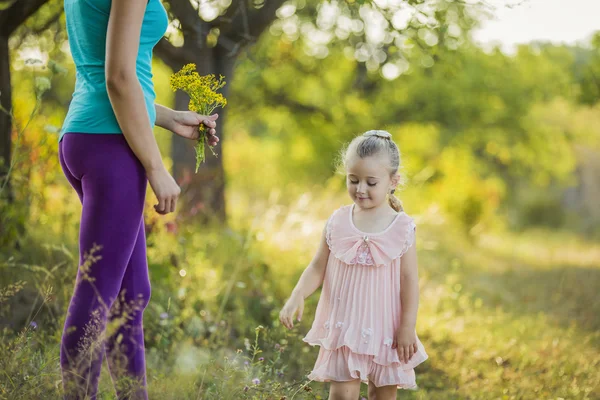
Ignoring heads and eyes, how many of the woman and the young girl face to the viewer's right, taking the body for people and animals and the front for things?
1

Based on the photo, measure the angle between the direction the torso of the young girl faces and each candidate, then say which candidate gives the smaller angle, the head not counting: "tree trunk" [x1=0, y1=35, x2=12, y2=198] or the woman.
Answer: the woman

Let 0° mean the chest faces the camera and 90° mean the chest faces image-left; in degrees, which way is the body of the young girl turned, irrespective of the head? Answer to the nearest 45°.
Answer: approximately 0°

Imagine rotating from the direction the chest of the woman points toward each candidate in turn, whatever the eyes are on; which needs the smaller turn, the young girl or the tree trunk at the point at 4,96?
the young girl

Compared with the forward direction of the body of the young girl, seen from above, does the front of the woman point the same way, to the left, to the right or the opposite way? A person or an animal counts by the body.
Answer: to the left

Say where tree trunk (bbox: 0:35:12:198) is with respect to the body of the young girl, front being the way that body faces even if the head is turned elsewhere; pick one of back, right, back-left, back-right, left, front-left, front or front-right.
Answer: back-right

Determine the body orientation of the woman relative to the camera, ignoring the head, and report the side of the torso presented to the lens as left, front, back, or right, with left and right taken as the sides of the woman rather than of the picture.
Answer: right

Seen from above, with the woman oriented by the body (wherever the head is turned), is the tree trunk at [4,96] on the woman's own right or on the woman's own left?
on the woman's own left

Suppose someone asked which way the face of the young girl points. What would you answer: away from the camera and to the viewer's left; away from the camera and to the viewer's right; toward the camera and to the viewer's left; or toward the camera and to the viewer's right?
toward the camera and to the viewer's left

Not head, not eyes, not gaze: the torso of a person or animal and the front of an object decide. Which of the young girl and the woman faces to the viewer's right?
the woman
